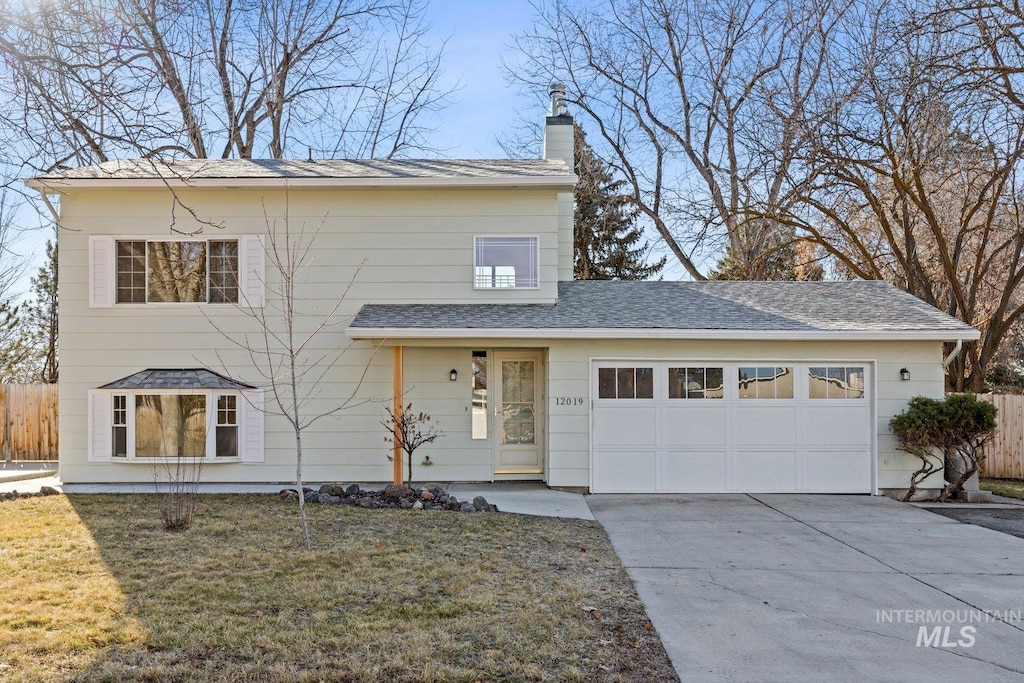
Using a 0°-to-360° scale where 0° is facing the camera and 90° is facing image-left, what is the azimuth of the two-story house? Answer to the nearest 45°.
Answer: approximately 0°

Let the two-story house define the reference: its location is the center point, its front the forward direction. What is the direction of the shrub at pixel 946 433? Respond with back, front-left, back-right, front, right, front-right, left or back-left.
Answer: left

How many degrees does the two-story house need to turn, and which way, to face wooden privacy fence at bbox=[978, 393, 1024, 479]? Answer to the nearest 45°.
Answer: approximately 90° to its left

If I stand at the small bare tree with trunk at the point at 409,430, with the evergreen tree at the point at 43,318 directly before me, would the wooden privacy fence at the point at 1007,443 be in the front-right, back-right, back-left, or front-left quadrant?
back-right

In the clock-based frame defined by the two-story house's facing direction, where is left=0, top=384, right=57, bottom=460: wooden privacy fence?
The wooden privacy fence is roughly at 4 o'clock from the two-story house.

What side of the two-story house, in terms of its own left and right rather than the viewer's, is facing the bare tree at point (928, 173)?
left

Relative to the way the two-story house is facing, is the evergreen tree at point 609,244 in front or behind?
behind

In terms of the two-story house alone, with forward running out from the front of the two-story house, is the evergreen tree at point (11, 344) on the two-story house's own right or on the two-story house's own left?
on the two-story house's own right

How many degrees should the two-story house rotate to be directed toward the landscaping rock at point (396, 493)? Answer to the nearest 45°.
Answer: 0° — it already faces it

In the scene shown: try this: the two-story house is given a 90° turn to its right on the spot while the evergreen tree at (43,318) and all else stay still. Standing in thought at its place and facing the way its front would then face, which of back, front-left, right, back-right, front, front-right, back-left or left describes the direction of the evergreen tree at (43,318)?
front-right
